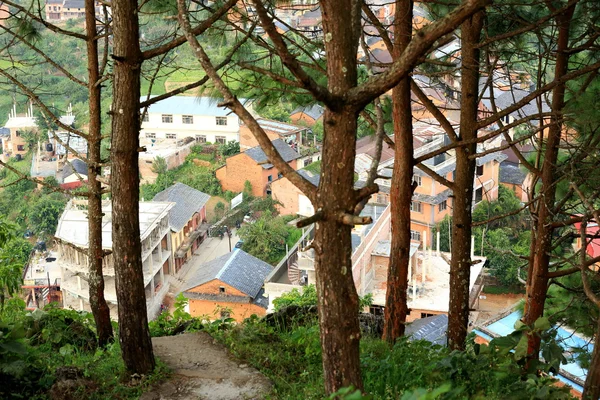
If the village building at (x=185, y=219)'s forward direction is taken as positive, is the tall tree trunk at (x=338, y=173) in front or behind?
in front

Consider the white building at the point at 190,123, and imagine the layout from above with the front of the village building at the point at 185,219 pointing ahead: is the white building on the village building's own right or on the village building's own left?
on the village building's own left

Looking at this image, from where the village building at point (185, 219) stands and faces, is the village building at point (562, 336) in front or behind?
in front

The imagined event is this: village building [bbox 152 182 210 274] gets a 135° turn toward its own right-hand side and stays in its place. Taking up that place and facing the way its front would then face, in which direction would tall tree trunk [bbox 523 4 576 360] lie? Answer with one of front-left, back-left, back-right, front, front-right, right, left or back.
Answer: left

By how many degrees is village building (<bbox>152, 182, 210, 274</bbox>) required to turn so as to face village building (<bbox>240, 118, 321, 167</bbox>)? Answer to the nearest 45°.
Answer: approximately 90° to its left

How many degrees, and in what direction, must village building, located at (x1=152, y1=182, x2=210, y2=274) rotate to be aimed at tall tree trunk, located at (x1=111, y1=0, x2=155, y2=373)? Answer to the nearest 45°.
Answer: approximately 45° to its right

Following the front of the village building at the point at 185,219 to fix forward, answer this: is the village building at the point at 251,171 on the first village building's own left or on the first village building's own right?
on the first village building's own left

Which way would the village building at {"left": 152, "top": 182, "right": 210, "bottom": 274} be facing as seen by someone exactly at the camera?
facing the viewer and to the right of the viewer

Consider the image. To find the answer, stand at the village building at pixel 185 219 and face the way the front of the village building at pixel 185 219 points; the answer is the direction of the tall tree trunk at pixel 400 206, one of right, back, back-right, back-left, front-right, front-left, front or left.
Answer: front-right

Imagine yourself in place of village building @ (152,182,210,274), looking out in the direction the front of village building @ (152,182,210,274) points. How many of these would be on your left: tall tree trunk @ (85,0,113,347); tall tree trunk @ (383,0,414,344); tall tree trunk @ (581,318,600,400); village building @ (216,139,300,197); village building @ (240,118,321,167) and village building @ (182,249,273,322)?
2

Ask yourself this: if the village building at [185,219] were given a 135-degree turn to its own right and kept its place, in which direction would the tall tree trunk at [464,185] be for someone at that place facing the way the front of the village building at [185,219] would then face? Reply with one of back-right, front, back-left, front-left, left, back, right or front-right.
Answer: left

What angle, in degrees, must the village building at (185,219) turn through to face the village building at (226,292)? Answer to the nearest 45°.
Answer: approximately 45° to its right
